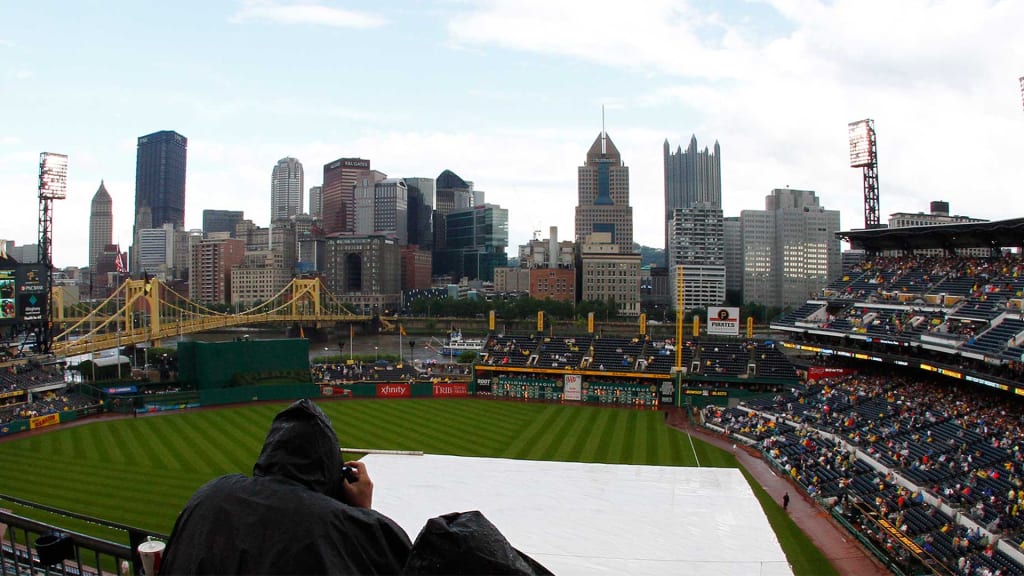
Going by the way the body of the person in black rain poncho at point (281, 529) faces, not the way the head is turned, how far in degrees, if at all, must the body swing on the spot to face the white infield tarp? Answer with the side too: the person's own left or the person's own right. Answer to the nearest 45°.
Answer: approximately 45° to the person's own right

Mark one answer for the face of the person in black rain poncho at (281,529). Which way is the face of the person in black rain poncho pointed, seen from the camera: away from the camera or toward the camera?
away from the camera

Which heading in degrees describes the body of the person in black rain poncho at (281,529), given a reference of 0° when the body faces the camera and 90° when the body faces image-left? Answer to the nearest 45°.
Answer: approximately 180°

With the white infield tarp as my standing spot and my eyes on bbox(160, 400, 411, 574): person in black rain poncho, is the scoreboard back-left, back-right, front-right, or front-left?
back-right
